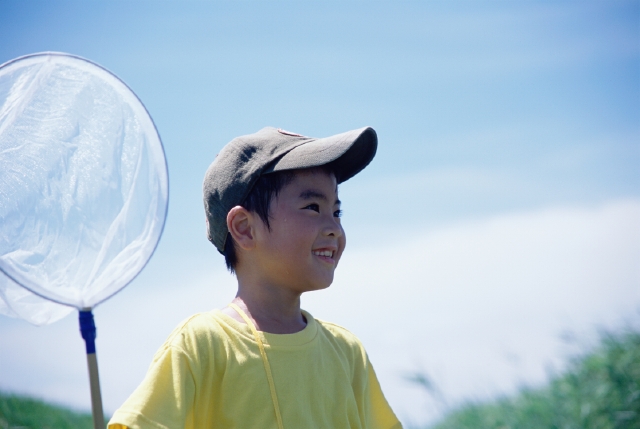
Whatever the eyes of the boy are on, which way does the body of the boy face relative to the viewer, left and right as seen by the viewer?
facing the viewer and to the right of the viewer
